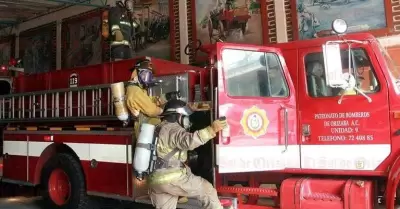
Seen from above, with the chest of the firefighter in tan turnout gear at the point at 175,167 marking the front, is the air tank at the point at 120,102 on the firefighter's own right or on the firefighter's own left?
on the firefighter's own left

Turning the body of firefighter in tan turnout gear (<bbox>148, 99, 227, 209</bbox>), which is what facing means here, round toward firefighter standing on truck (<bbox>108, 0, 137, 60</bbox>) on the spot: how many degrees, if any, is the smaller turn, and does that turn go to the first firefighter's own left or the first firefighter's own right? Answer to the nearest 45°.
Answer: approximately 90° to the first firefighter's own left

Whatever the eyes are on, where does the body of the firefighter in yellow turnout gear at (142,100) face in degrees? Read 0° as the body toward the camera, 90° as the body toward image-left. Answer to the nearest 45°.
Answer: approximately 270°

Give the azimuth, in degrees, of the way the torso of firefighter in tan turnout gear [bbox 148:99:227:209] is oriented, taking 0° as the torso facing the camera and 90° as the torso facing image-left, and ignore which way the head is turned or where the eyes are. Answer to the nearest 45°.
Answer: approximately 270°

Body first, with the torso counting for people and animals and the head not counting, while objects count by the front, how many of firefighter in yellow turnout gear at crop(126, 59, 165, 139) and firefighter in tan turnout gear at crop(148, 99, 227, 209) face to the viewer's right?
2
